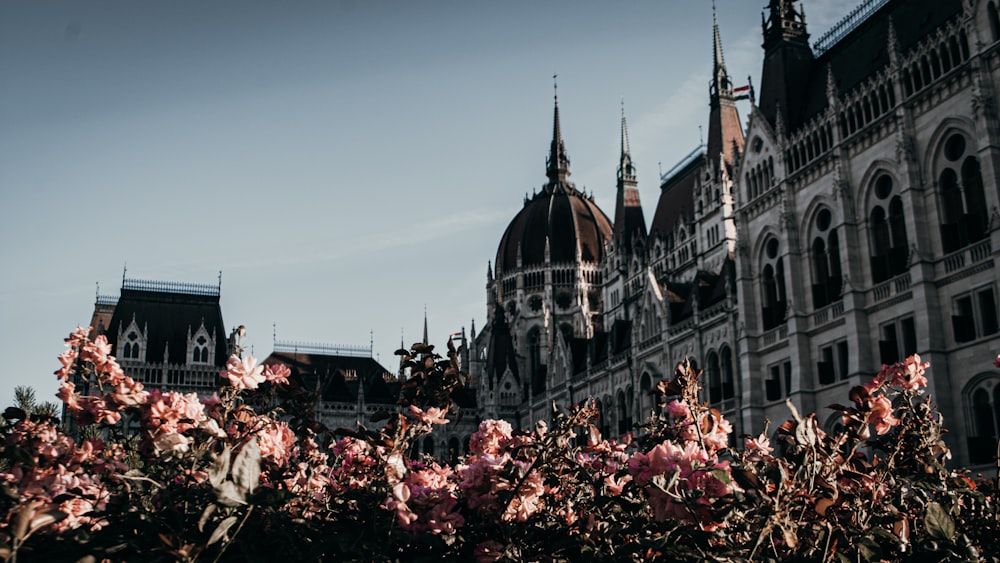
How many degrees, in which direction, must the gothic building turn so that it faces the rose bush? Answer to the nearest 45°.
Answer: approximately 45° to its left

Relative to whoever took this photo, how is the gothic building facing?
facing the viewer and to the left of the viewer
